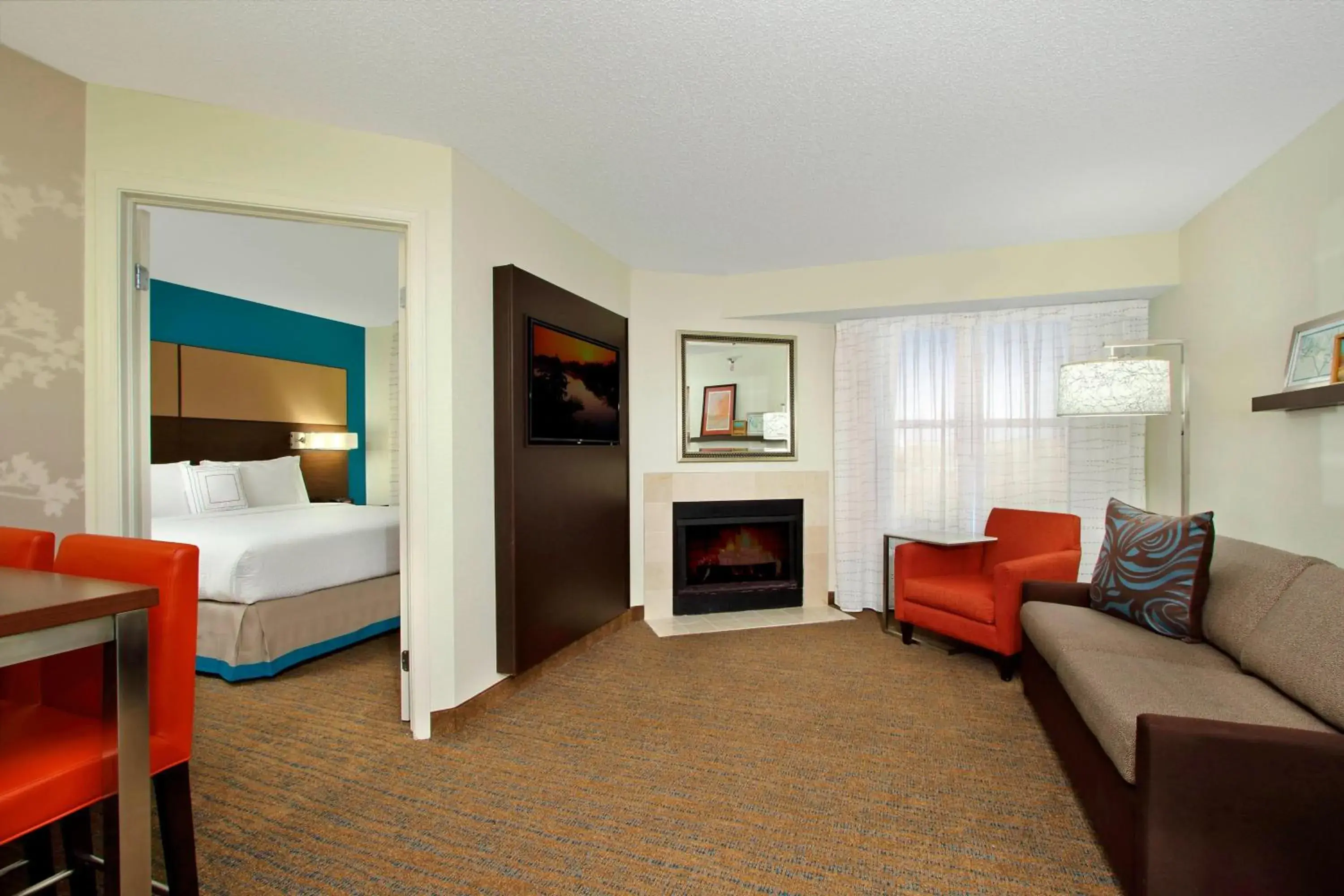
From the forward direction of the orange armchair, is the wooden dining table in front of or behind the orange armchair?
in front

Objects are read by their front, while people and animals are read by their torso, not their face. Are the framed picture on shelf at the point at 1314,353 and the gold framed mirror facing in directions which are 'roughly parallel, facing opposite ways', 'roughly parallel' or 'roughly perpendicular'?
roughly perpendicular

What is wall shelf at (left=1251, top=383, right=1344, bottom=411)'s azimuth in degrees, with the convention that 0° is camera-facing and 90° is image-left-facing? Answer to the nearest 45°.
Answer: approximately 45°

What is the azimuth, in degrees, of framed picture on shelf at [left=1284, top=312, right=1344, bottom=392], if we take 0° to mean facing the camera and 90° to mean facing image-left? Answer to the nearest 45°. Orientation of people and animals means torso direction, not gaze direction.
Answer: approximately 45°

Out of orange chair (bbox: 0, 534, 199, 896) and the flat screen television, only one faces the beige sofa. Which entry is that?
the flat screen television

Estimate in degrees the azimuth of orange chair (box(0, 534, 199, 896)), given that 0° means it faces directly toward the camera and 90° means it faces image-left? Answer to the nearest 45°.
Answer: approximately 45°

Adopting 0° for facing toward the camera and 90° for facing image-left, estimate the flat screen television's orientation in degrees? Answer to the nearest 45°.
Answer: approximately 315°

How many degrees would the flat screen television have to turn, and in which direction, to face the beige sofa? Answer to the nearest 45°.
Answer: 0° — it already faces it

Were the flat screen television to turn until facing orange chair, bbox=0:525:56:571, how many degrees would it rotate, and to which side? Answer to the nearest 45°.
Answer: approximately 90° to its right

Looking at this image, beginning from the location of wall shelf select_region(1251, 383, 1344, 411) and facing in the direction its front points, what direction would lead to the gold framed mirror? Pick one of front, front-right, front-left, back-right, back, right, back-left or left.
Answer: front-right

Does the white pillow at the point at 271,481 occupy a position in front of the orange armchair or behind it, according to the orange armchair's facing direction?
in front
